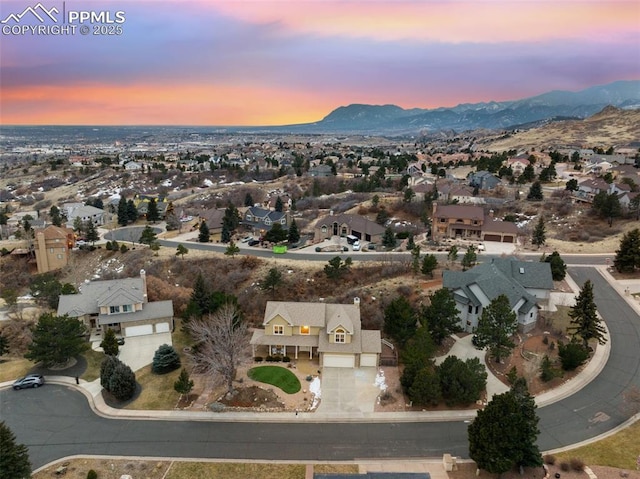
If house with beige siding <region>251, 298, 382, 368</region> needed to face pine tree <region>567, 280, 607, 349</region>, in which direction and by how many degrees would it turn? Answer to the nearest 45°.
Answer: approximately 90° to its left

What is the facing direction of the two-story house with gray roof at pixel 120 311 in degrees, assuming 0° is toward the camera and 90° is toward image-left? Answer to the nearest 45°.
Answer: approximately 0°

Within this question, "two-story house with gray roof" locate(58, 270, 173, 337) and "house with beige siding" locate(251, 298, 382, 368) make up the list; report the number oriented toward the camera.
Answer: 2

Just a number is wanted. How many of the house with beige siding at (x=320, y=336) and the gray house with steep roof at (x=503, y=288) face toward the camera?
2

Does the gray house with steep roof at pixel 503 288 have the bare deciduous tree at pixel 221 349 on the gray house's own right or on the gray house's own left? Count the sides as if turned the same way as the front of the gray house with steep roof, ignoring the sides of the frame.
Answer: on the gray house's own right

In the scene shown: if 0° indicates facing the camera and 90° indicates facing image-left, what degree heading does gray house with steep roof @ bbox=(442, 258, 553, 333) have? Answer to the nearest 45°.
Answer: approximately 0°

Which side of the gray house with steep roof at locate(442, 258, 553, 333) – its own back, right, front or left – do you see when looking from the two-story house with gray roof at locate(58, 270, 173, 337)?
right

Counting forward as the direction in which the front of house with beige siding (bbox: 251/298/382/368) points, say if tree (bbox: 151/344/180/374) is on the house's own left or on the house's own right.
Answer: on the house's own right

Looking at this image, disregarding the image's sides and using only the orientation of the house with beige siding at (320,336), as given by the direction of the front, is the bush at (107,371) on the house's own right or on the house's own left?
on the house's own right

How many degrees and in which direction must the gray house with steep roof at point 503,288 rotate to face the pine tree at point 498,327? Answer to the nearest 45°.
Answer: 0° — it already faces it
